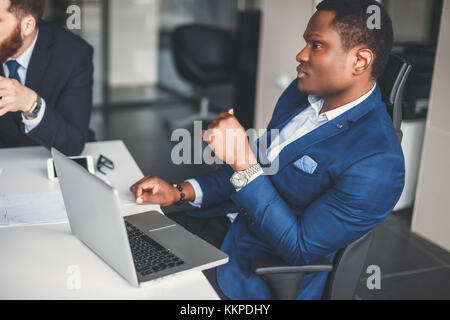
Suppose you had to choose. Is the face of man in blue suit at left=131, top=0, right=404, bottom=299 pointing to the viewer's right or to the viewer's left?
to the viewer's left

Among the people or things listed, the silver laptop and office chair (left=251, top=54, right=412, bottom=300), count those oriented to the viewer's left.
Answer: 1

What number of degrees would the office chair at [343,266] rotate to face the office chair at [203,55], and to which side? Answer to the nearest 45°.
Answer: approximately 90° to its right

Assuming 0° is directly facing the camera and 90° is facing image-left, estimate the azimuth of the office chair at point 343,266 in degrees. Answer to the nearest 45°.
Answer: approximately 90°

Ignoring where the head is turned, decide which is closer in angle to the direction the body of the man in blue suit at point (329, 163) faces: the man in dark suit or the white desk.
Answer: the white desk
